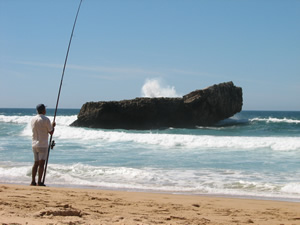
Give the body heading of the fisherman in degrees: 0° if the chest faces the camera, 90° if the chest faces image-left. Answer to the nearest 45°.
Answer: approximately 225°

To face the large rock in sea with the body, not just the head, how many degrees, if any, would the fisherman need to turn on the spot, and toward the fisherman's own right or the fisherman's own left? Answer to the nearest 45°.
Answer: approximately 45° to the fisherman's own left
